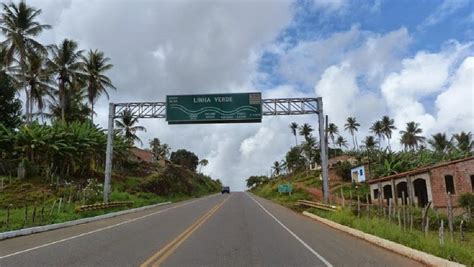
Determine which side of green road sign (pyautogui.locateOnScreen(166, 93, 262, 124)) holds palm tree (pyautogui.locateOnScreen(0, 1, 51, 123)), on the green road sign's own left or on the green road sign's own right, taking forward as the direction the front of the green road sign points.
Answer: on the green road sign's own right

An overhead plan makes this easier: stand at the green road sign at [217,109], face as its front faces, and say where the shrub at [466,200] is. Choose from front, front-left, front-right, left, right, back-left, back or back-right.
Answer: left

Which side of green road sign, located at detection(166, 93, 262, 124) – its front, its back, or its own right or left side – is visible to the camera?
front

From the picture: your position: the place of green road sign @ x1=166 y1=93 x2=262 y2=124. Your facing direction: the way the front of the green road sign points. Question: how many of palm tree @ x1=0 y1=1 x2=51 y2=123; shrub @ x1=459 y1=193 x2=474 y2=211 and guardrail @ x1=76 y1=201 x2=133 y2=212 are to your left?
1

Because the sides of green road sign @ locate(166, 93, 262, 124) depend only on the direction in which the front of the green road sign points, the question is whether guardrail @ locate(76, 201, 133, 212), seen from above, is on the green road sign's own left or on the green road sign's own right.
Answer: on the green road sign's own right
